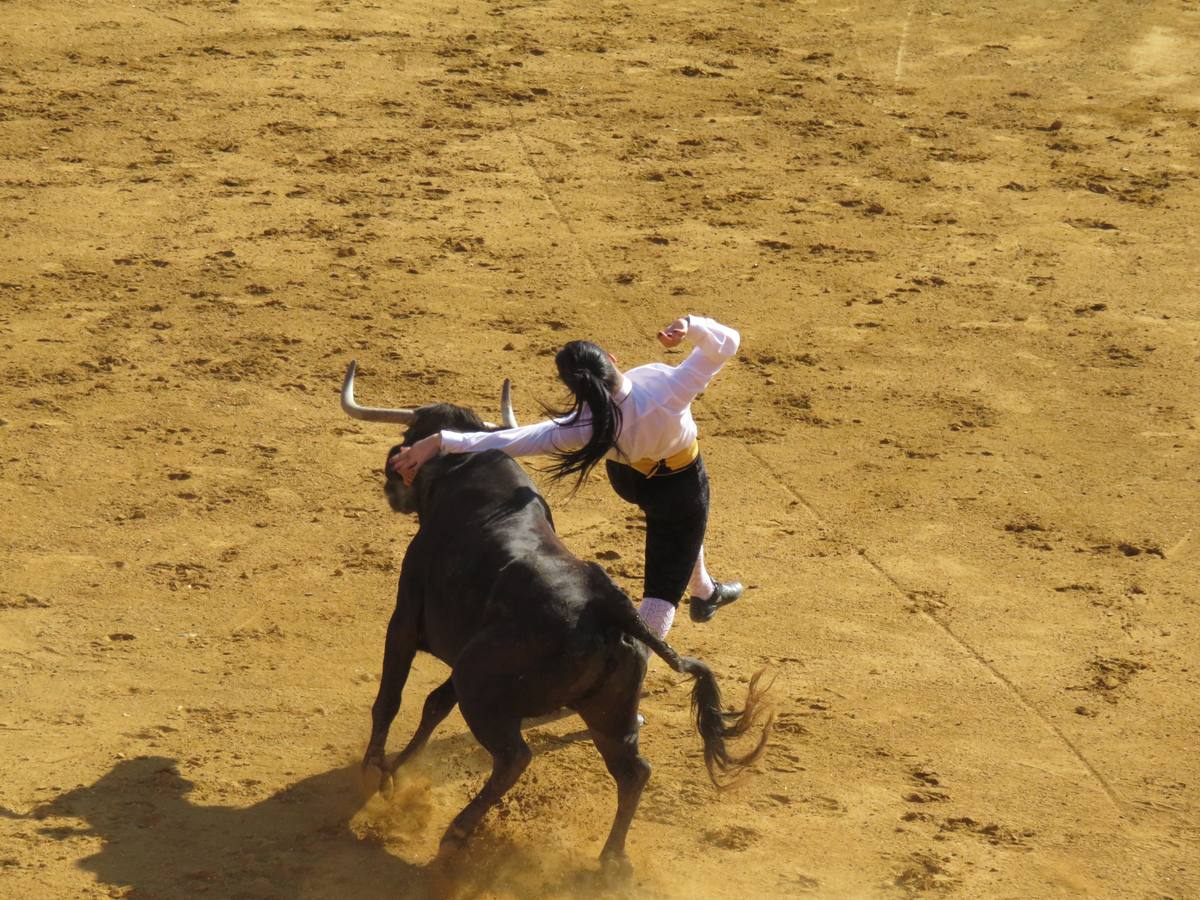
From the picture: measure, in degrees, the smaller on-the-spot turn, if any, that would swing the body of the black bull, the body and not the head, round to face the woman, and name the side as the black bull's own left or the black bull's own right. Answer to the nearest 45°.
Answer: approximately 90° to the black bull's own right

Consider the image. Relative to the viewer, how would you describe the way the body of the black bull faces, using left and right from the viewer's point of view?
facing away from the viewer and to the left of the viewer
